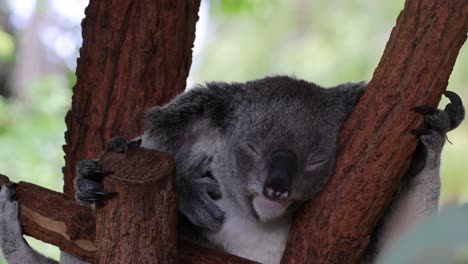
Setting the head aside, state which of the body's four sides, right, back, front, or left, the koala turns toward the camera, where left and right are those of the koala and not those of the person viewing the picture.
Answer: front
